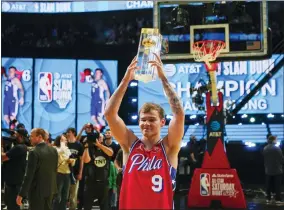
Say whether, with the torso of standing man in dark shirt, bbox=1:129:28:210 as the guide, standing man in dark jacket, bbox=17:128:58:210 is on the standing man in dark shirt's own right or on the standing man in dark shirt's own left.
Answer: on the standing man in dark shirt's own left

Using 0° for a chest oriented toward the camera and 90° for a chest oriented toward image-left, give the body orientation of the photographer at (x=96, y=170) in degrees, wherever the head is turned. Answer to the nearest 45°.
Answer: approximately 0°
